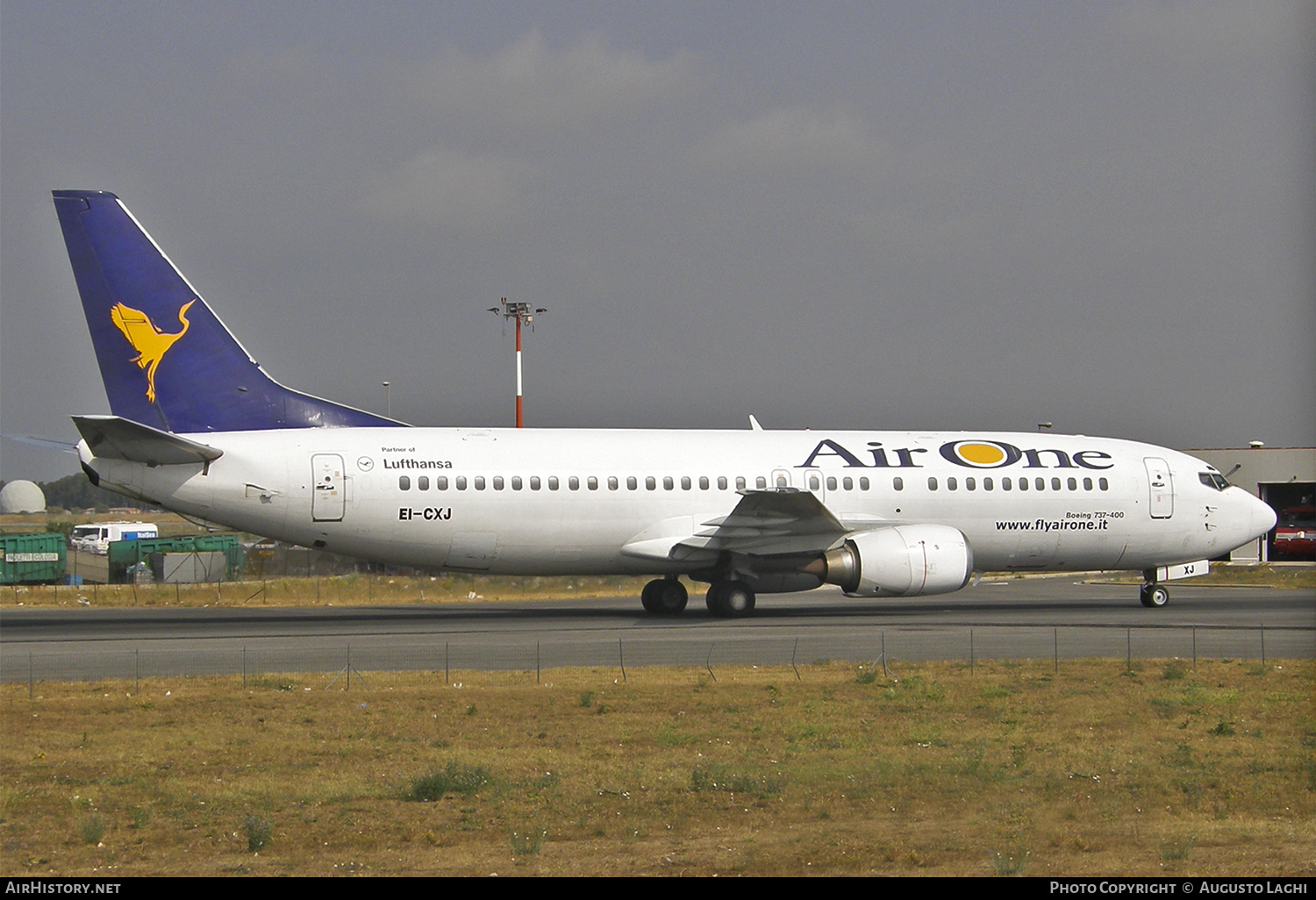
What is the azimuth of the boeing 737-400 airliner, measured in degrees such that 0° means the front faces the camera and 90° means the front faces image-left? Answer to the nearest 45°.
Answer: approximately 270°

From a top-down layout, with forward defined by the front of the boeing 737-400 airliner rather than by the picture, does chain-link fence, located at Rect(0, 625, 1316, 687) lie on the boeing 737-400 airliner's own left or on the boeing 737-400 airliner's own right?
on the boeing 737-400 airliner's own right
